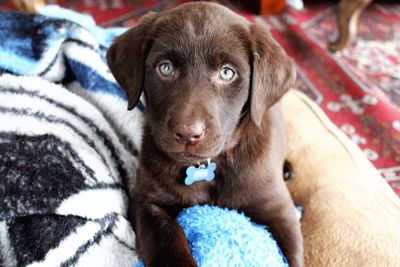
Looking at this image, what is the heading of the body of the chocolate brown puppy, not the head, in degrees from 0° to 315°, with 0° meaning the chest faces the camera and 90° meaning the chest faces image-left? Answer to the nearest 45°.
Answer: approximately 0°

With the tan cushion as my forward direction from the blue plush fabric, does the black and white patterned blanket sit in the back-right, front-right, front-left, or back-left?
back-left

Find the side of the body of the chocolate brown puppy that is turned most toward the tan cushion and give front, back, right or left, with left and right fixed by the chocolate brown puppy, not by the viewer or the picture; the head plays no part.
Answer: left
